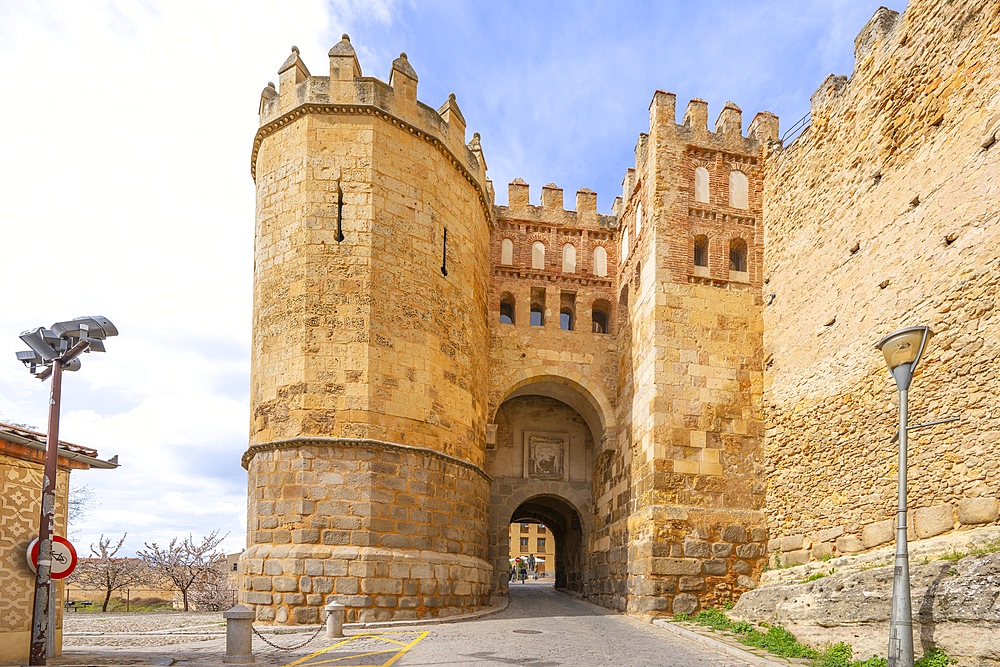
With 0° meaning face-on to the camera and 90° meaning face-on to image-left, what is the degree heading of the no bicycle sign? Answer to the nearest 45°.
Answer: approximately 0°

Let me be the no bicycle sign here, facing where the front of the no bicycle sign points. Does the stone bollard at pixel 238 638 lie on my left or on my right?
on my left

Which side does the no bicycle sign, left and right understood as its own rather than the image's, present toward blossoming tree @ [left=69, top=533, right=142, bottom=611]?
back

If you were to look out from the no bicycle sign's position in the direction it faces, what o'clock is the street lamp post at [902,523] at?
The street lamp post is roughly at 10 o'clock from the no bicycle sign.

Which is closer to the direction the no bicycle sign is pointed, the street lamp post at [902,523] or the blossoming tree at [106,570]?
the street lamp post

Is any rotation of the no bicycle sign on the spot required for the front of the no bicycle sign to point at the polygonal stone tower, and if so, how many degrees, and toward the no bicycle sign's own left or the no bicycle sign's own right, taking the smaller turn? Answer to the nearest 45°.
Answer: approximately 135° to the no bicycle sign's own left

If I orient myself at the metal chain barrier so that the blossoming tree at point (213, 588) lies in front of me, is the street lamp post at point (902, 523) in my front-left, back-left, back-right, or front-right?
back-right

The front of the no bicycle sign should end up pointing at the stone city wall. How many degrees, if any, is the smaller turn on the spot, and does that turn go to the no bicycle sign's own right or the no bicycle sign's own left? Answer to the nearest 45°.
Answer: approximately 90° to the no bicycle sign's own left
